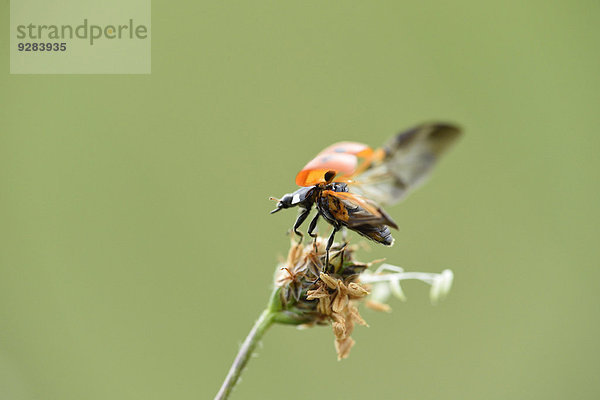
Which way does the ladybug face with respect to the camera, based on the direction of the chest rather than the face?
to the viewer's left
